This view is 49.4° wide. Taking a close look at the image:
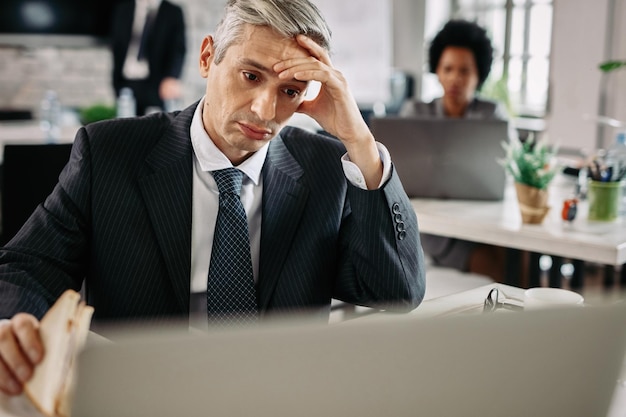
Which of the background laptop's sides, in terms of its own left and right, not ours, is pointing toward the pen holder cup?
right

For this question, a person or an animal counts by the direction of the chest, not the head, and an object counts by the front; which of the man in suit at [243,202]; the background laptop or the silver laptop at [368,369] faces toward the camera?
the man in suit

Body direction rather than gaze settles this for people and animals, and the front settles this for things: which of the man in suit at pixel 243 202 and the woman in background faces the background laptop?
the woman in background

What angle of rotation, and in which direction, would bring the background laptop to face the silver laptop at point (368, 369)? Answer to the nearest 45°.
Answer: approximately 180°

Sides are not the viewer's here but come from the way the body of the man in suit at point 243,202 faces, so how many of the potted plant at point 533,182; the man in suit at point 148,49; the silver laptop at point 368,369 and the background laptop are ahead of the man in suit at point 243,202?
1

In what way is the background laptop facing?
away from the camera

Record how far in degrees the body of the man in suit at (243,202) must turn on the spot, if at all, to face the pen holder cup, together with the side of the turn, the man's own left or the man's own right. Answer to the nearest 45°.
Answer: approximately 135° to the man's own left

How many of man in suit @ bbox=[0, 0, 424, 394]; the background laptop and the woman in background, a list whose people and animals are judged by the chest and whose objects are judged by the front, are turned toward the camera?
2

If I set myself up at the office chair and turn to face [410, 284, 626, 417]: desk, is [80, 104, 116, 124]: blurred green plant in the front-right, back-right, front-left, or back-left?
back-left

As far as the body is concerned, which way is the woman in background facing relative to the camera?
toward the camera

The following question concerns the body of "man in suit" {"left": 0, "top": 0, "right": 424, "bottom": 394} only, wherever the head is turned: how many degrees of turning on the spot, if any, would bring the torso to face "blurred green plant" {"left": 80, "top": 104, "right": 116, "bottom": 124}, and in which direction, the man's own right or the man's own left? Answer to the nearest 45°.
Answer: approximately 180°

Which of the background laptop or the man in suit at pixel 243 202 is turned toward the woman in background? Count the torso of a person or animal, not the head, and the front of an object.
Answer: the background laptop

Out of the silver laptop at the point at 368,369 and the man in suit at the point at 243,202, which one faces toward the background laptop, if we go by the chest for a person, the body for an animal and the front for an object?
the silver laptop

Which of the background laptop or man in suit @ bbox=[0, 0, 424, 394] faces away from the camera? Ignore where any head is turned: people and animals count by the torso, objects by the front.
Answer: the background laptop

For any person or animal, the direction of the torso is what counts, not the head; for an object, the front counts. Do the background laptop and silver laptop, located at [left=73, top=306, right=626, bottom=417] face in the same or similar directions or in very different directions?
same or similar directions

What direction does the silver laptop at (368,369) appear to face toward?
away from the camera
